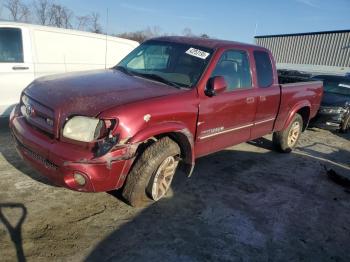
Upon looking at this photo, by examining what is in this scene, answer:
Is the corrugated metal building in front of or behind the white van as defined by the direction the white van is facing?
behind

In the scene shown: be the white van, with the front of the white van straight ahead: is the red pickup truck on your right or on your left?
on your left

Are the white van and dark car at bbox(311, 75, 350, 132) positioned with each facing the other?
no

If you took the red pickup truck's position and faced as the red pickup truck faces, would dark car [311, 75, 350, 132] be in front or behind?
behind

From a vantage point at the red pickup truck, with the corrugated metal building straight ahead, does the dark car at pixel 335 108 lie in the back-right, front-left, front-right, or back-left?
front-right

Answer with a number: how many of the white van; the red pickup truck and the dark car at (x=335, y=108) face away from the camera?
0

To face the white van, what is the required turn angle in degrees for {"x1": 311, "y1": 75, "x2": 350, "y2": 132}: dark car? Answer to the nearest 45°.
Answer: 0° — it already faces it

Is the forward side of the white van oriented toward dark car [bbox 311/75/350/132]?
no

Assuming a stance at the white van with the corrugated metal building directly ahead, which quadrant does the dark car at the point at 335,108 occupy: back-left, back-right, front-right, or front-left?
front-right

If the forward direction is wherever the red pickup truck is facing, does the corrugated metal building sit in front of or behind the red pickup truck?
behind

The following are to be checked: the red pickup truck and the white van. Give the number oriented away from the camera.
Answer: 0

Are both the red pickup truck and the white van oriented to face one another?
no

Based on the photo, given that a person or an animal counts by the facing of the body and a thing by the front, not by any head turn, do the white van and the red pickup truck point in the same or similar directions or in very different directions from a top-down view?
same or similar directions

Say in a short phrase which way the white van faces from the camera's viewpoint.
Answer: facing the viewer and to the left of the viewer

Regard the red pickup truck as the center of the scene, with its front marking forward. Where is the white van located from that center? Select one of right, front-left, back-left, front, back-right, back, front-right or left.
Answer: right
